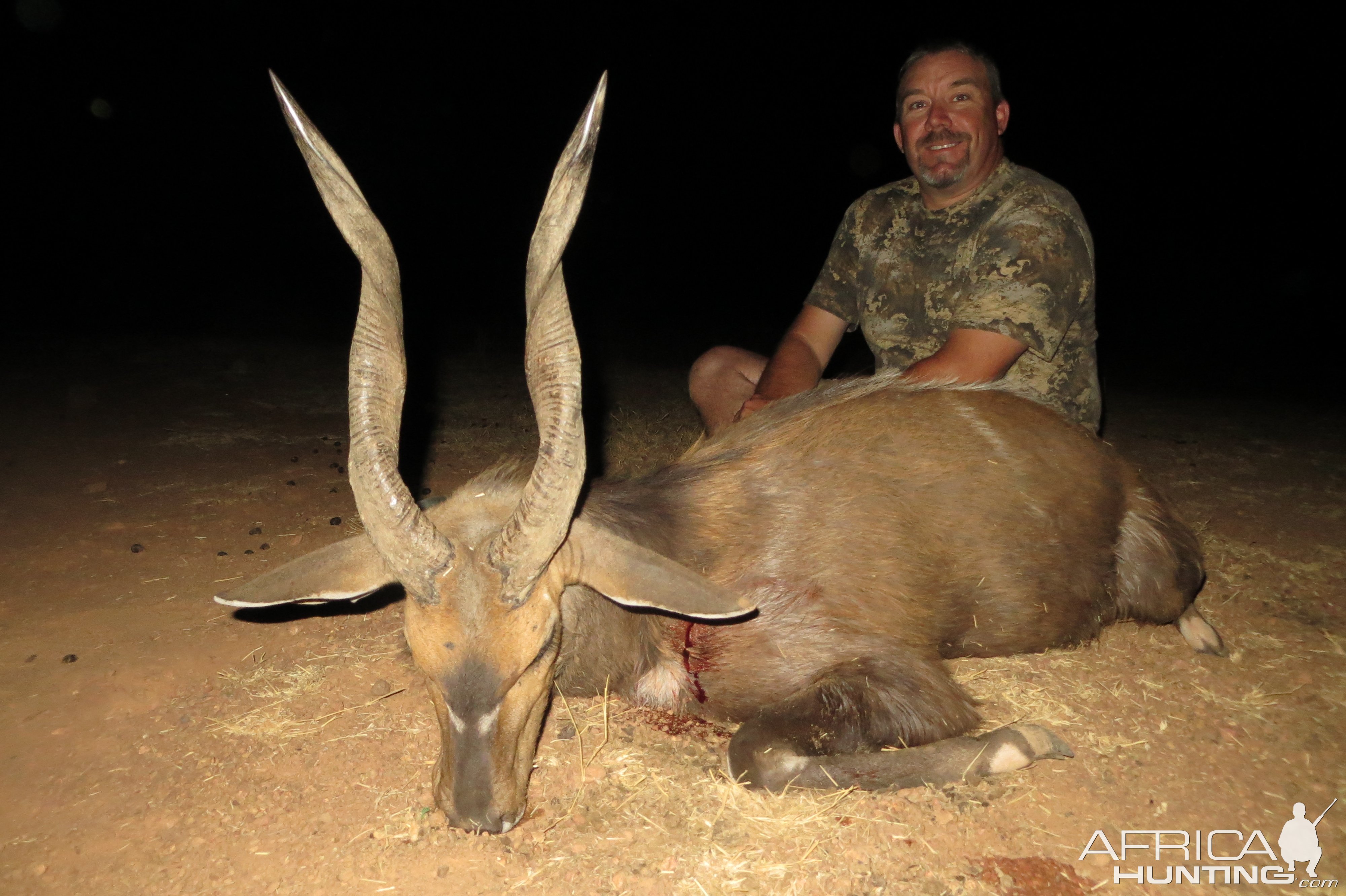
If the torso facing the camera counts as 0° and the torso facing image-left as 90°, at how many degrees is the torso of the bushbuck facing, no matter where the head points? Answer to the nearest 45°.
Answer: approximately 45°

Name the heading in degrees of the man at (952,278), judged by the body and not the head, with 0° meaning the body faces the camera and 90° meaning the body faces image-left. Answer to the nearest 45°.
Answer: approximately 45°

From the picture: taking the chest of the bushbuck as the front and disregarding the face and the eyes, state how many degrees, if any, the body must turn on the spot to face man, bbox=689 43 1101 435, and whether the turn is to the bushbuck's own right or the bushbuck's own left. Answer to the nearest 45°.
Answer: approximately 180°
